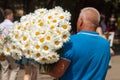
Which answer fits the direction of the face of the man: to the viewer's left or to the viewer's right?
to the viewer's left

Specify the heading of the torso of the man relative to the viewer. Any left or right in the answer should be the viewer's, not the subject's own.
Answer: facing away from the viewer and to the left of the viewer

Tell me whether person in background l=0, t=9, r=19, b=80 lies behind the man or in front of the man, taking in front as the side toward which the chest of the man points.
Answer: in front
